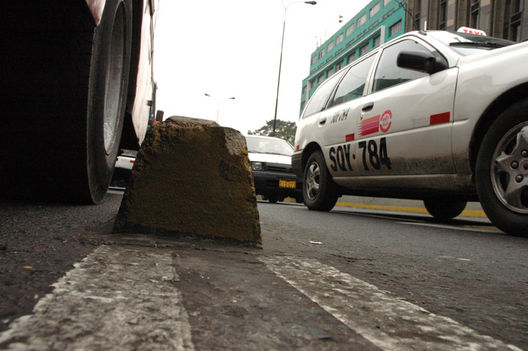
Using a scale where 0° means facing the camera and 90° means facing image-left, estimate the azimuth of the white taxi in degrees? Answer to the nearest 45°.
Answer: approximately 315°

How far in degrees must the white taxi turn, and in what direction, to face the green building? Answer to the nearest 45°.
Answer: approximately 135° to its left

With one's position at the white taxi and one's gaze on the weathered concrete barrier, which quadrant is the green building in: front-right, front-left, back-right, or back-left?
back-right

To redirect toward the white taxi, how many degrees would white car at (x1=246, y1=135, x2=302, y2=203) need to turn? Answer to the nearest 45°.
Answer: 0° — it already faces it

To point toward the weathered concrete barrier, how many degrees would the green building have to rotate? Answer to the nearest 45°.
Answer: approximately 45° to its left

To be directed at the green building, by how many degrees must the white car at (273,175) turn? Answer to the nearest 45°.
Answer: approximately 180°

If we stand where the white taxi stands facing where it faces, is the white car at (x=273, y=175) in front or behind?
behind

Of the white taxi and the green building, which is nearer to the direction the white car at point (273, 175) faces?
the white taxi

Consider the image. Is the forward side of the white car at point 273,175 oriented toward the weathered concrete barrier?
yes
